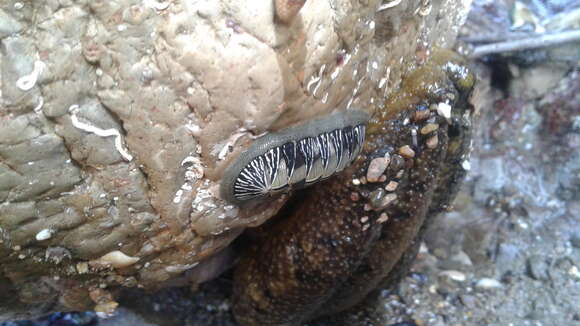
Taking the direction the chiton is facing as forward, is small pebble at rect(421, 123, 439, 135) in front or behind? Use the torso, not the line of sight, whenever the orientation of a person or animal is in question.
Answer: behind

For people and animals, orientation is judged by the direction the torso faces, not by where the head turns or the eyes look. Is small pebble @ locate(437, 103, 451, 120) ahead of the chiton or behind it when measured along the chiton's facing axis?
behind

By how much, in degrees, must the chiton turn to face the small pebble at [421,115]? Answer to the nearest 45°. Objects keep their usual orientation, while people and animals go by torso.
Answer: approximately 135° to its right

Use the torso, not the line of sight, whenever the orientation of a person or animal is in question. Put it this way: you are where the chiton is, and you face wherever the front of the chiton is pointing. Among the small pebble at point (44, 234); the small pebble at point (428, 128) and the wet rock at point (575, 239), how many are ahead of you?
1

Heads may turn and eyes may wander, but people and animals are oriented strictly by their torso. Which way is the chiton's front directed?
to the viewer's left
